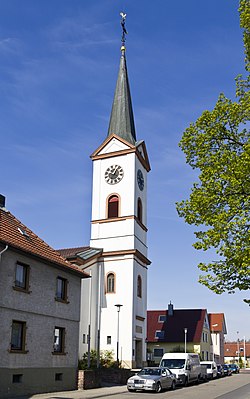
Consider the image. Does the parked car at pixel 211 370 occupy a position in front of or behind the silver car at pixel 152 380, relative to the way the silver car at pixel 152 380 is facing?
behind

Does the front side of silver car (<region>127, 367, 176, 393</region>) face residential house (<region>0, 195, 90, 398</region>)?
yes

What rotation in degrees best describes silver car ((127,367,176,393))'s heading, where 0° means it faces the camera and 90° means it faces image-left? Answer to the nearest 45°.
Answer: approximately 45°

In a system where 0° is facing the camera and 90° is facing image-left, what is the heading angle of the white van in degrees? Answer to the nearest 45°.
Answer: approximately 45°

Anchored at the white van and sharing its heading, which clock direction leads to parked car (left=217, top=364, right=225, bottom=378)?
The parked car is roughly at 5 o'clock from the white van.

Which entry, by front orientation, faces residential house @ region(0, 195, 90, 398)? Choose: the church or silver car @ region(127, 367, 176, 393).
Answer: the silver car

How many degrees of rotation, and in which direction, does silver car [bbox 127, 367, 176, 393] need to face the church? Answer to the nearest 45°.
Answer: approximately 135° to its right
